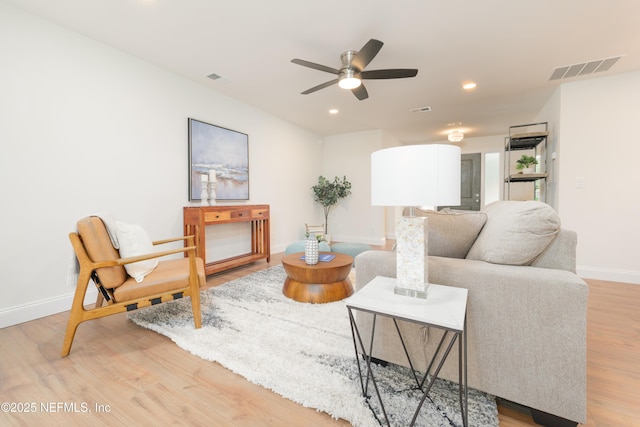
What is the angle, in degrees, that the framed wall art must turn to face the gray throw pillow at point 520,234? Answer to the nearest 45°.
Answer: approximately 45° to its right

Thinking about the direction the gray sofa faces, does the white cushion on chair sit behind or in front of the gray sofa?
in front

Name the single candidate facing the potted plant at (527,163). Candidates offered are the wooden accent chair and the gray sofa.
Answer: the wooden accent chair

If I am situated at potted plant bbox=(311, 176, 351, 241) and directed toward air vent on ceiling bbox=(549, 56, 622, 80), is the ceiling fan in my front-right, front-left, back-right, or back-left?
front-right

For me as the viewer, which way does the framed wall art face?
facing the viewer and to the right of the viewer

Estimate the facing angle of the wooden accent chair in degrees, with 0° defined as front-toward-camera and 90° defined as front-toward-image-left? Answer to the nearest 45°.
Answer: approximately 270°

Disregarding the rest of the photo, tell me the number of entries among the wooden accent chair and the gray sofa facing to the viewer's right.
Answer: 1

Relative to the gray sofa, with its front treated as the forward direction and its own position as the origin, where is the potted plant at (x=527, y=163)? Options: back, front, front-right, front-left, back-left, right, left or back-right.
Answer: right

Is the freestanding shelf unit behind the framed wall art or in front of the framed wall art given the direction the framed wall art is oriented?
in front

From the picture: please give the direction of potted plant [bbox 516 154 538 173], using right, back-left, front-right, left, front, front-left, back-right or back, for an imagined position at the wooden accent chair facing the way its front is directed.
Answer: front

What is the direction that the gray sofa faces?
to the viewer's left

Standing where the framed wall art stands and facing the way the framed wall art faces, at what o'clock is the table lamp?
The table lamp is roughly at 1 o'clock from the framed wall art.

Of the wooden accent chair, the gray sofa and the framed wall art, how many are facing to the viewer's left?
1
